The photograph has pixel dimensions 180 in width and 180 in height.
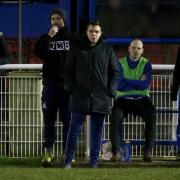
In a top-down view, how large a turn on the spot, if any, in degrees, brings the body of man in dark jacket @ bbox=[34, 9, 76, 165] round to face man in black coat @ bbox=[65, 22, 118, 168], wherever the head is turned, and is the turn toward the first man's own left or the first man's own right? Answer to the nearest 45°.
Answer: approximately 45° to the first man's own left

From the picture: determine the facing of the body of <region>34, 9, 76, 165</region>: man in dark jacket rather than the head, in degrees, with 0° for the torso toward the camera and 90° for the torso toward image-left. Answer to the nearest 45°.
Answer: approximately 0°

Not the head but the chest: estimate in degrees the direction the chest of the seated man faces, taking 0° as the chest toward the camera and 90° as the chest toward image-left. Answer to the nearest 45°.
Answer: approximately 0°

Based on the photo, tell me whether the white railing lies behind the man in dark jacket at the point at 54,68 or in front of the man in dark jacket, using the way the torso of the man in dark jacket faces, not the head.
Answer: behind

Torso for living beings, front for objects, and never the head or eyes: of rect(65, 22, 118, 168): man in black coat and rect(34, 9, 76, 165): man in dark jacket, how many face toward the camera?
2
